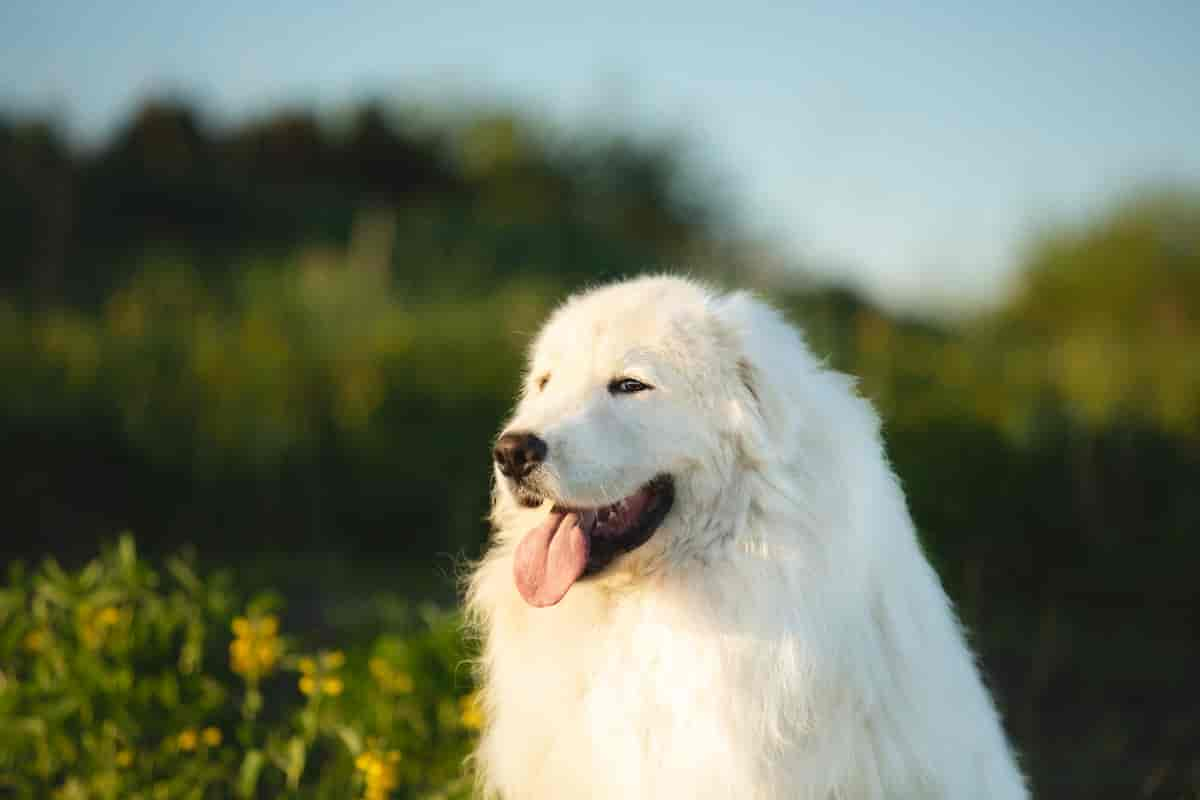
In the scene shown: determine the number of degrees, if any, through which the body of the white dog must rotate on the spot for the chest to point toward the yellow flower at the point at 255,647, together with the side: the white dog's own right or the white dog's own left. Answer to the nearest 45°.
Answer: approximately 90° to the white dog's own right

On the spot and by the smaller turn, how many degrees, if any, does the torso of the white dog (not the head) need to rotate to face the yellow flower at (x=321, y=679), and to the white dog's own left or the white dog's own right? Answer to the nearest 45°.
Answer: approximately 90° to the white dog's own right

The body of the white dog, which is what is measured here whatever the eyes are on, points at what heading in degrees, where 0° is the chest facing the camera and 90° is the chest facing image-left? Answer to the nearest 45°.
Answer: approximately 45°

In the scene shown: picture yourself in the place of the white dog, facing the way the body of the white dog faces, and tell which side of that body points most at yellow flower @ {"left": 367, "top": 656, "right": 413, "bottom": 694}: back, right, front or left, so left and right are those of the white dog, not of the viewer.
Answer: right

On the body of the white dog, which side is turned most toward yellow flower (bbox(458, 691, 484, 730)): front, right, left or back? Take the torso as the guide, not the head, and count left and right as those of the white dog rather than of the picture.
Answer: right

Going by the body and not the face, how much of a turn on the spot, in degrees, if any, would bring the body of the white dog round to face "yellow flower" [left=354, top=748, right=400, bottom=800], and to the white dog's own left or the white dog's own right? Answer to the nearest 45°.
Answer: approximately 90° to the white dog's own right
